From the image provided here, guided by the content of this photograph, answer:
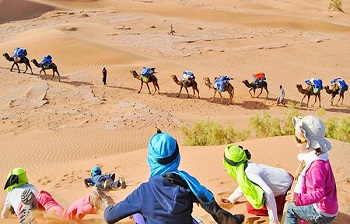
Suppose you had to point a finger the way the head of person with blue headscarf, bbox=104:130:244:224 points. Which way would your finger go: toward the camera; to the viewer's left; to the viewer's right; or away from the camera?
away from the camera

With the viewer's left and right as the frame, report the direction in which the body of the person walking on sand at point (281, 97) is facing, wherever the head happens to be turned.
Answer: facing to the left of the viewer

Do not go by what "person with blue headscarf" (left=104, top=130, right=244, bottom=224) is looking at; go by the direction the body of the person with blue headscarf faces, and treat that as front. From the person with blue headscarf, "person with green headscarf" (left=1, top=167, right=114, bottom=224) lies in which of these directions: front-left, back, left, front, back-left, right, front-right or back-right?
front-left

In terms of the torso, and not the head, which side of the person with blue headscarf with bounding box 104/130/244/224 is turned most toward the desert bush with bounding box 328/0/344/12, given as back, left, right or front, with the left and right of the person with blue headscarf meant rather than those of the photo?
front

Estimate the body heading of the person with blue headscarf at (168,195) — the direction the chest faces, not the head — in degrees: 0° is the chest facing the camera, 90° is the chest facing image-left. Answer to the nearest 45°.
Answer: approximately 180°

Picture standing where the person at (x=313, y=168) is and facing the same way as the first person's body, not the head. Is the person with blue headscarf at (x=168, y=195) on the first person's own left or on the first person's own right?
on the first person's own left

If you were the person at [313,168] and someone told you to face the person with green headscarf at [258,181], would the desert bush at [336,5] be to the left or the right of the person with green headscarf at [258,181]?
right

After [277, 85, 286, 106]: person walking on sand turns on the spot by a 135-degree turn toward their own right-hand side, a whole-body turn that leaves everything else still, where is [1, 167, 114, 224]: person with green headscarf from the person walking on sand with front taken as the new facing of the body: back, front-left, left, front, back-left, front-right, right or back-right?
back-right

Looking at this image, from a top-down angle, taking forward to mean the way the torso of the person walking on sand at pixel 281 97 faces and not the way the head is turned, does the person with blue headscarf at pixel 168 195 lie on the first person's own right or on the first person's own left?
on the first person's own left
